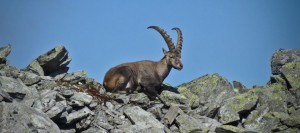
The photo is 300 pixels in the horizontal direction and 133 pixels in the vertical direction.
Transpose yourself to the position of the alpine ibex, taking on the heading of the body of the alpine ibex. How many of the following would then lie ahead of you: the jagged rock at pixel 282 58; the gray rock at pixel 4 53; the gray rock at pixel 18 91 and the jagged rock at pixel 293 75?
2

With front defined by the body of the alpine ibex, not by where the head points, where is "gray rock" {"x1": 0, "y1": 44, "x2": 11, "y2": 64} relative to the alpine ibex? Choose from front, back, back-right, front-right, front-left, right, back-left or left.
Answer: back

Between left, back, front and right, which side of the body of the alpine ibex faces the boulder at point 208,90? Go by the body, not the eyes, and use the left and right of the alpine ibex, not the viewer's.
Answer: front

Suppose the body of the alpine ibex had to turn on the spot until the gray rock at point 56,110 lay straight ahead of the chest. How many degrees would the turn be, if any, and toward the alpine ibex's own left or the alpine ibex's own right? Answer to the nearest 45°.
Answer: approximately 135° to the alpine ibex's own right

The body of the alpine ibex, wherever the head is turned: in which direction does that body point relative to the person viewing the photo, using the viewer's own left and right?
facing to the right of the viewer

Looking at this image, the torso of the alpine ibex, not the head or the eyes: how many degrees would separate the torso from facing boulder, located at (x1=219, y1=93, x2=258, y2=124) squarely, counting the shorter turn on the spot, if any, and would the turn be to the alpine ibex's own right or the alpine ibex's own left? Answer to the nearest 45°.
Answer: approximately 45° to the alpine ibex's own right
